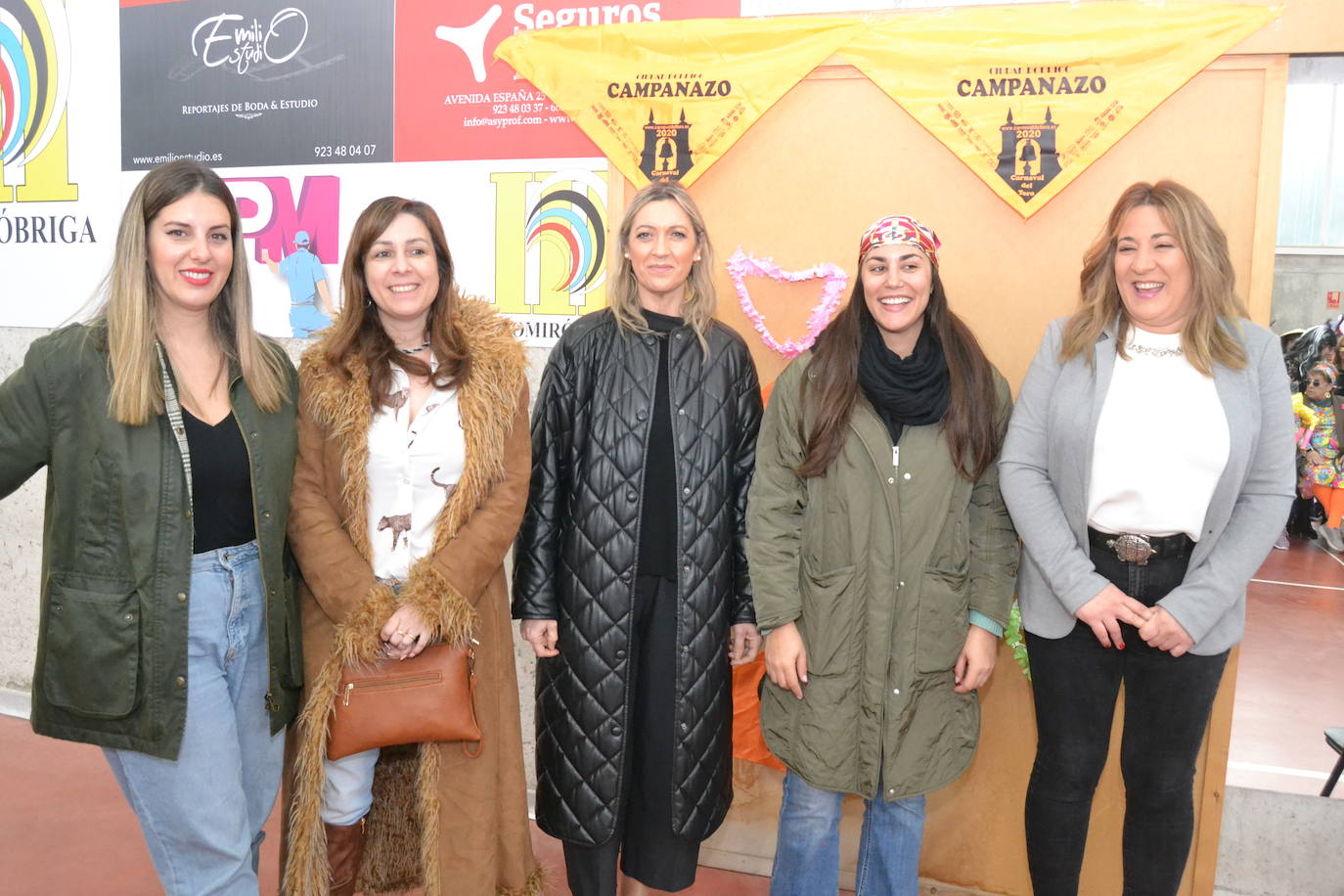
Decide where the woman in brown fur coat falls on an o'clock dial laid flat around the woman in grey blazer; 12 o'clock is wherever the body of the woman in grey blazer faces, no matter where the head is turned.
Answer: The woman in brown fur coat is roughly at 2 o'clock from the woman in grey blazer.

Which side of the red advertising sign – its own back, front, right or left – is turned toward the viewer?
front

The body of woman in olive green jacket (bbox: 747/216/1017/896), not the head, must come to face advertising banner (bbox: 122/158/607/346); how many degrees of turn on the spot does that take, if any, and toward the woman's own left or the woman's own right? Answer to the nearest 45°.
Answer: approximately 135° to the woman's own right

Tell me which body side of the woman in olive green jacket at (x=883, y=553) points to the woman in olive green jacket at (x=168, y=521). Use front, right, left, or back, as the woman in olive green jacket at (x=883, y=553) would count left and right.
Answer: right

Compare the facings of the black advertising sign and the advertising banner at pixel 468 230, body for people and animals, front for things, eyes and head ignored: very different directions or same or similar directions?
same or similar directions

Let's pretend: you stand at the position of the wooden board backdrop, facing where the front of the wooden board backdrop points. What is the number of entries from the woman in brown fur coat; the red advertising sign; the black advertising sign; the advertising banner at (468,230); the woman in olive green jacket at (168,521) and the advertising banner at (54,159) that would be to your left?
0

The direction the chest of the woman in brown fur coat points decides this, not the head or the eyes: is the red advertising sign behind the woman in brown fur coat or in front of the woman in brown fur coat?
behind

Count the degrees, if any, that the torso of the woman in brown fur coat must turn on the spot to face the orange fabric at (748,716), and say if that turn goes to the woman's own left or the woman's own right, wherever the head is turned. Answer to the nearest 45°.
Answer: approximately 135° to the woman's own left

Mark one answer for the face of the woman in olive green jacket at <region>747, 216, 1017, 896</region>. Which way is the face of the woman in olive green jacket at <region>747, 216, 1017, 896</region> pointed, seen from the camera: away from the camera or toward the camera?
toward the camera

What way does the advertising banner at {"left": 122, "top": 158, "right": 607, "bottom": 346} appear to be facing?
toward the camera

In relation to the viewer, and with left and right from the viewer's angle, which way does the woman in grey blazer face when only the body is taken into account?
facing the viewer

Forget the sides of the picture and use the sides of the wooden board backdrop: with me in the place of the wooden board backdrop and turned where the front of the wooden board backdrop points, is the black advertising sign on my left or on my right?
on my right

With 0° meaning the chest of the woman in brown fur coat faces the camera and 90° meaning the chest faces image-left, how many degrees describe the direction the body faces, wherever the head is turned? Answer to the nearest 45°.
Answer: approximately 0°

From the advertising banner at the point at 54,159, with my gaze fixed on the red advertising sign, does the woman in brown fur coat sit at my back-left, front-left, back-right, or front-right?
front-right

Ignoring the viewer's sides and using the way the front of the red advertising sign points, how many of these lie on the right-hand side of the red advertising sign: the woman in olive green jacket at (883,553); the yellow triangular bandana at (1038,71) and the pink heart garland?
0

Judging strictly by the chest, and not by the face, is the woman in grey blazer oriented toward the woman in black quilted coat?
no

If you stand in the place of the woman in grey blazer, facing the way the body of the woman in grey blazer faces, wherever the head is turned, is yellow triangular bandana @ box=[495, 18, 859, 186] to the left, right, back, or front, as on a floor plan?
right
